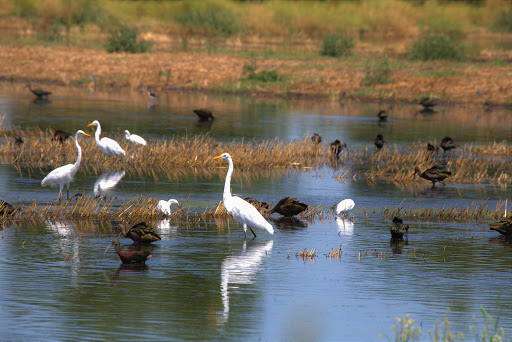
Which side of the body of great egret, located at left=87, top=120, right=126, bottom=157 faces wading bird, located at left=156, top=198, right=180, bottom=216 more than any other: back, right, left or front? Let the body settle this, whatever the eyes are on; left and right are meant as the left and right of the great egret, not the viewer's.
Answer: left

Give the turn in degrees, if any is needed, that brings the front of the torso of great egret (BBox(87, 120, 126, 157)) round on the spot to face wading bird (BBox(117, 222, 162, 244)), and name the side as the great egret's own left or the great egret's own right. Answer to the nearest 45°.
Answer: approximately 90° to the great egret's own left

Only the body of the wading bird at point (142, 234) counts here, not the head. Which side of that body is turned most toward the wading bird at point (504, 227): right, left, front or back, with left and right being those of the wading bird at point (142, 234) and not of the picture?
back

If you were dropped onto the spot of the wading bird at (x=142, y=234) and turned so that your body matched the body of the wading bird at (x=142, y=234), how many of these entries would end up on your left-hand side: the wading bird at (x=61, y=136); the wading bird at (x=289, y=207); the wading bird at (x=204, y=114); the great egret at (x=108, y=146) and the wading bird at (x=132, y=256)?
1

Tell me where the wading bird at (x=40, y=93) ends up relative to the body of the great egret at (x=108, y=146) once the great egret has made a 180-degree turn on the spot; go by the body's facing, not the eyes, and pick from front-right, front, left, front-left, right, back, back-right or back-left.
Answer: left

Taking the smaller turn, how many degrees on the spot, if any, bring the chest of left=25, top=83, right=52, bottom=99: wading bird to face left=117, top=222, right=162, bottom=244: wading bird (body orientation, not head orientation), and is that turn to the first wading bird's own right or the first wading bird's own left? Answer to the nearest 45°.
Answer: approximately 90° to the first wading bird's own left

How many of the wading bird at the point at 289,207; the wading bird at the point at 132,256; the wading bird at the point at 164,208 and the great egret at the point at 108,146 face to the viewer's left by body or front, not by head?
3

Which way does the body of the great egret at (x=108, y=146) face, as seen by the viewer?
to the viewer's left

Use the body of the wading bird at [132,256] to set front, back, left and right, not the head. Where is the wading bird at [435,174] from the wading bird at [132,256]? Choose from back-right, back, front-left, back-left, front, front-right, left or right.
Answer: back-right
